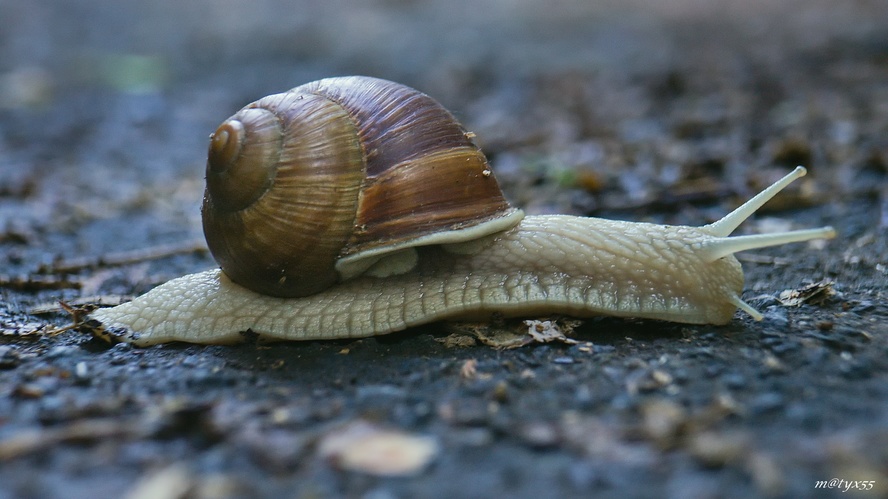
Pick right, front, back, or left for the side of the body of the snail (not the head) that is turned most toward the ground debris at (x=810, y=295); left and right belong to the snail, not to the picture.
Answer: front

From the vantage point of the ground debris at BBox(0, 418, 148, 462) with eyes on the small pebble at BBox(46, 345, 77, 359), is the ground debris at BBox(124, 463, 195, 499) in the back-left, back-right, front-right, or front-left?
back-right

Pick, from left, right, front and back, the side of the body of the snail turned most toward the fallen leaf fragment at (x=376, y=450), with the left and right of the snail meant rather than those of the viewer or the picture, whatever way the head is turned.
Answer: right

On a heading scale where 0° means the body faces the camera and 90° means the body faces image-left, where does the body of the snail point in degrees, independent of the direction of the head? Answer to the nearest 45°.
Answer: approximately 270°

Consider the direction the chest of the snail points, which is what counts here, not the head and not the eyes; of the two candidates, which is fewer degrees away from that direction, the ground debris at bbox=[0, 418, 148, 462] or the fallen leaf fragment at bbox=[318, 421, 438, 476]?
the fallen leaf fragment

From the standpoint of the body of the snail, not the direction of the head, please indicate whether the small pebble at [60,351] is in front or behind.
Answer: behind

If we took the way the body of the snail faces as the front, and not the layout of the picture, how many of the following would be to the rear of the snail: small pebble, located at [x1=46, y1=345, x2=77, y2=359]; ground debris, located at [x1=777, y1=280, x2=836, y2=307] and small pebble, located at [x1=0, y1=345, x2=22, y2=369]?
2

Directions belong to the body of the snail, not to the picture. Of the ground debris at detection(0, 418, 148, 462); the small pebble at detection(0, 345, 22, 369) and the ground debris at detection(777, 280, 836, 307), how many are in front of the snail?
1

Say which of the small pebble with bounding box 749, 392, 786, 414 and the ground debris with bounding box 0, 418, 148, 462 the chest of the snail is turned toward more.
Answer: the small pebble

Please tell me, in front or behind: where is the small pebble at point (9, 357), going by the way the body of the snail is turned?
behind

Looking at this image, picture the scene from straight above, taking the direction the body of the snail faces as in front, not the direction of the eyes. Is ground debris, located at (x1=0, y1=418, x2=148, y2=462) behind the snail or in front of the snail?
behind
